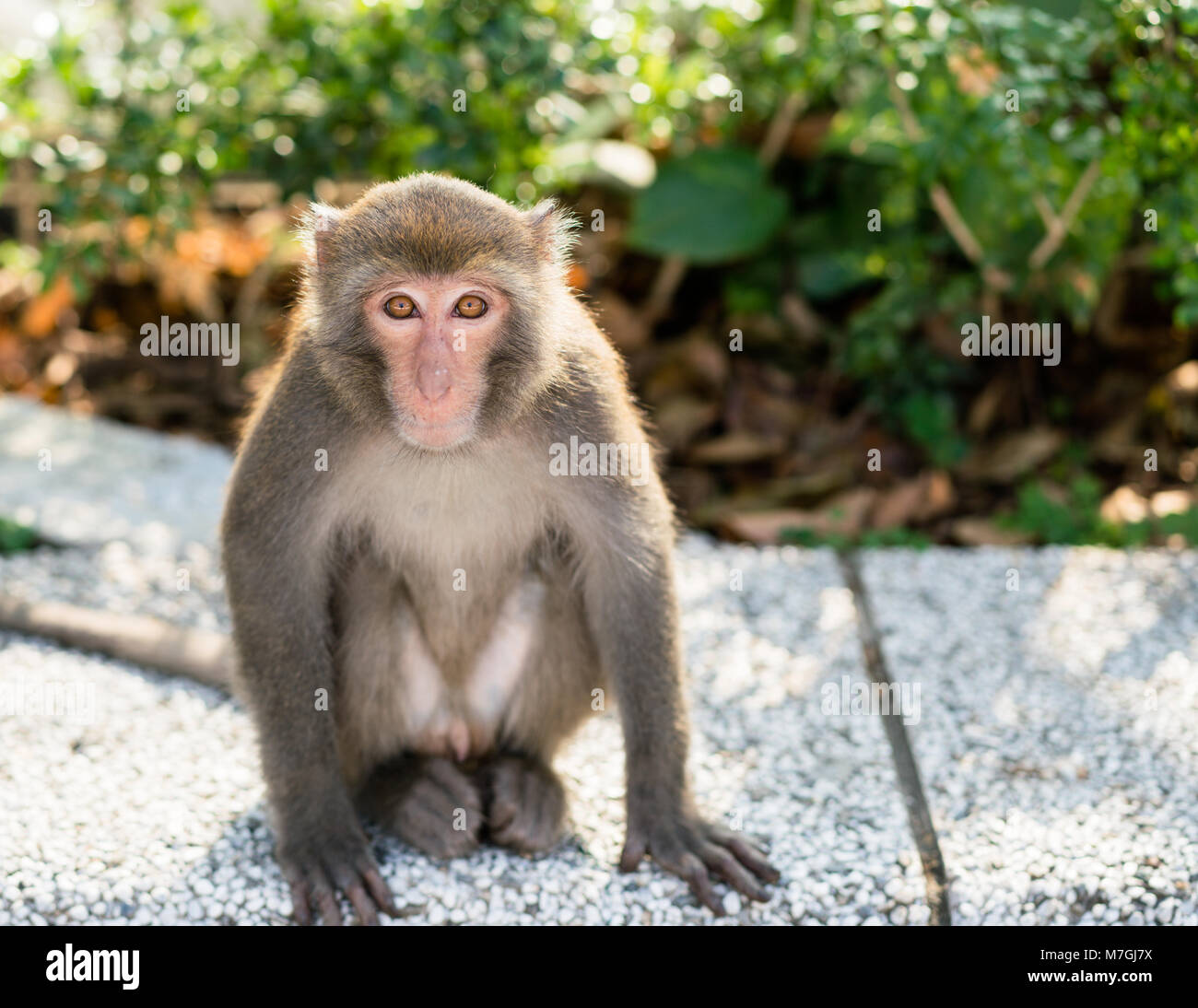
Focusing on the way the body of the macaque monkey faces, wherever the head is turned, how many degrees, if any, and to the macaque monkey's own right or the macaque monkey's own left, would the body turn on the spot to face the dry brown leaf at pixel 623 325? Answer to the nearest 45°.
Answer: approximately 180°

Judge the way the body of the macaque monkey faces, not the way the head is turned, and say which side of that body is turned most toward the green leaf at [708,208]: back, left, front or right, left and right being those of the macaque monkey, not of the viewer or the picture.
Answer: back

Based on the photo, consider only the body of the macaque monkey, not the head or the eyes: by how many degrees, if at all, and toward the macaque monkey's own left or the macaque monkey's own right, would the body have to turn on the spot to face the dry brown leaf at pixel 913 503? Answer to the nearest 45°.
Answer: approximately 135° to the macaque monkey's own left

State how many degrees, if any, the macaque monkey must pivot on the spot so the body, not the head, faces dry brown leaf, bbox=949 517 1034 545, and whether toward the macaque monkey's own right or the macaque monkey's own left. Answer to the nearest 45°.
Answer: approximately 135° to the macaque monkey's own left

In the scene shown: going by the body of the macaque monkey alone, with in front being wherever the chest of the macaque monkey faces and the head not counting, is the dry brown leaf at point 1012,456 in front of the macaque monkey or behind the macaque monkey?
behind

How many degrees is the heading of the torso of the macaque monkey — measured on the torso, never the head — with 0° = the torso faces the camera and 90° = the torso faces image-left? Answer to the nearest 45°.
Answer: approximately 0°

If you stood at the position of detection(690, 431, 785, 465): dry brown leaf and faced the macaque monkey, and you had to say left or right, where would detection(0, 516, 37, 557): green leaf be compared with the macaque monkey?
right

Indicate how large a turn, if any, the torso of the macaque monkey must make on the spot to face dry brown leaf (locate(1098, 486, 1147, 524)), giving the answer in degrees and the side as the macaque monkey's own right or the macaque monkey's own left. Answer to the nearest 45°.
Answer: approximately 135° to the macaque monkey's own left

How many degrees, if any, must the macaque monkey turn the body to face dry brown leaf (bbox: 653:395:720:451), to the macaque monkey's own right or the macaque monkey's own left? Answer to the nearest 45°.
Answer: approximately 180°
